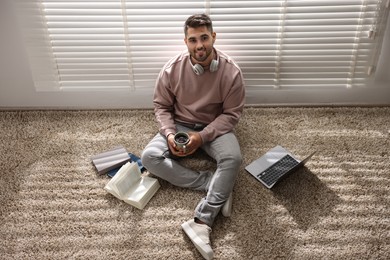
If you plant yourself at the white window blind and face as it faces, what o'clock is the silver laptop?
The silver laptop is roughly at 11 o'clock from the white window blind.

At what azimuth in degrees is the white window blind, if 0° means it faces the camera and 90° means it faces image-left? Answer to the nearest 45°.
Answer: approximately 0°
